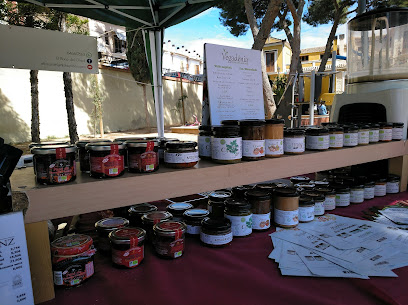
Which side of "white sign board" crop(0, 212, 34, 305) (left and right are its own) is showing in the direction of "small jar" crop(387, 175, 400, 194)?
left

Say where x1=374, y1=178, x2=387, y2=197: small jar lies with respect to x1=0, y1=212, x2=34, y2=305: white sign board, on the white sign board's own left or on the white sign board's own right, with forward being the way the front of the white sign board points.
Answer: on the white sign board's own left

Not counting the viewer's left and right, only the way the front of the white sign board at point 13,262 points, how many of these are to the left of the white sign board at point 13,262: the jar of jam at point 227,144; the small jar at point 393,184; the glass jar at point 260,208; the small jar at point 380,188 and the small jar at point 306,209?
5

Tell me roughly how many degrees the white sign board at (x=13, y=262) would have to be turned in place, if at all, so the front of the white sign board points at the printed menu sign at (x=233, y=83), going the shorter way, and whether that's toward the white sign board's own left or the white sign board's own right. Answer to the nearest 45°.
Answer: approximately 90° to the white sign board's own left

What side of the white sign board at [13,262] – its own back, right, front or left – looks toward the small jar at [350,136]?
left

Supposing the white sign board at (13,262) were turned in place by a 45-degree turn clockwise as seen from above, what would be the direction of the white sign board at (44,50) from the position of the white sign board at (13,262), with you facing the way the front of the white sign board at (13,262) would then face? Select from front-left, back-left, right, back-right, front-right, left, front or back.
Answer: back-right

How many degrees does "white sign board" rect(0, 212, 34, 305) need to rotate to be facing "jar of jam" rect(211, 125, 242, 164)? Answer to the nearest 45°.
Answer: approximately 90° to its left

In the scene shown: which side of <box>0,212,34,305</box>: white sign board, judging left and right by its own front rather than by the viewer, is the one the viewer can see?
front

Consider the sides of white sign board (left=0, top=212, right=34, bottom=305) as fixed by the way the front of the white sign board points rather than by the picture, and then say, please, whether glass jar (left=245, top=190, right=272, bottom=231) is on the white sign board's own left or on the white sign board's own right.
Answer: on the white sign board's own left
